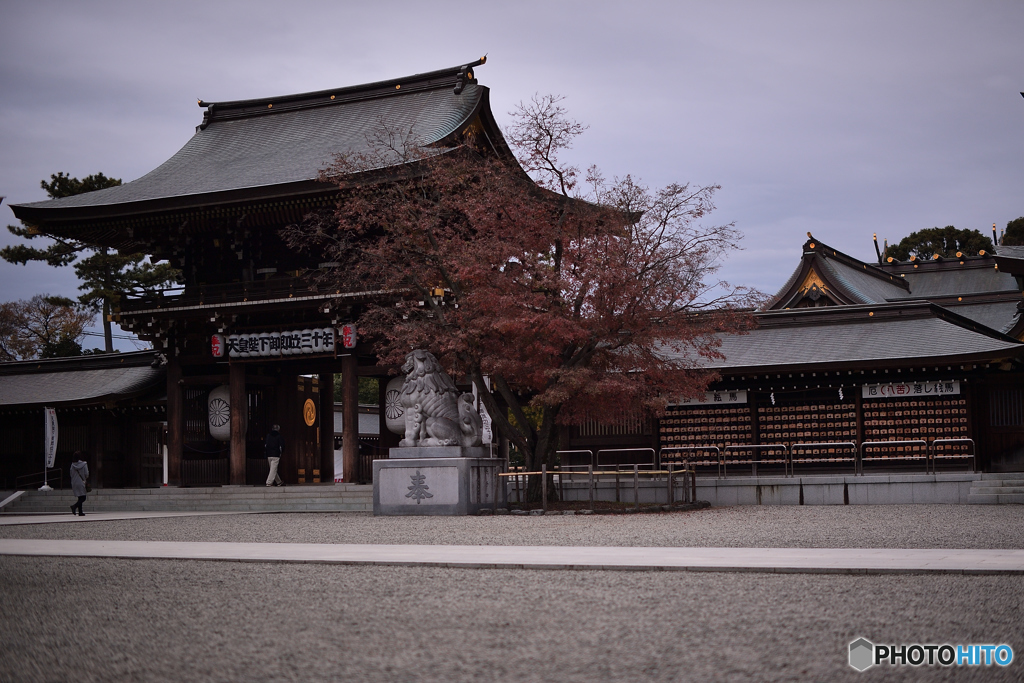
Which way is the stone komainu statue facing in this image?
to the viewer's left

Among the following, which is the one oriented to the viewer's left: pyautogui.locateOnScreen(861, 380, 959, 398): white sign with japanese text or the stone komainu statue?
the stone komainu statue

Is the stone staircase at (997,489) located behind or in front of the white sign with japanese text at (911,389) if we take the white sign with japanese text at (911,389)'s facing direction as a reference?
in front

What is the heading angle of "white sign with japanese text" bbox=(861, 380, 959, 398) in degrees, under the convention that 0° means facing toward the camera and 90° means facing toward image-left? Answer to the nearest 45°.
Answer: approximately 0°

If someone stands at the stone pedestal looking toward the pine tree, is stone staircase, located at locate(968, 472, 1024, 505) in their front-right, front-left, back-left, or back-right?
back-right

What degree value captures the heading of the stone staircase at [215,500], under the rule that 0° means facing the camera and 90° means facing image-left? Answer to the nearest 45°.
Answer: approximately 0°

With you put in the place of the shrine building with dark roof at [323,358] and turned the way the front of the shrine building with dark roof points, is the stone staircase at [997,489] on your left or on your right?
on your left

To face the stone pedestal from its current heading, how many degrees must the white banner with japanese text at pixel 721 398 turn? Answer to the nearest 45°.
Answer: approximately 45° to its right

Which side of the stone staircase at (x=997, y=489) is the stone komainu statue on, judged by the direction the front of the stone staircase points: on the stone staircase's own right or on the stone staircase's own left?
on the stone staircase's own right

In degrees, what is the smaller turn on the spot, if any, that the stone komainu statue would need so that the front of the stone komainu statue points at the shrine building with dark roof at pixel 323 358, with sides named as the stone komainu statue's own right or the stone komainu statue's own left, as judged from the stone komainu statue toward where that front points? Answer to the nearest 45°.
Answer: approximately 90° to the stone komainu statue's own right

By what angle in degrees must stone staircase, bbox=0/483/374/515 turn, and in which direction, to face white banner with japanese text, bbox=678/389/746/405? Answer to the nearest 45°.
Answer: approximately 90° to its left
